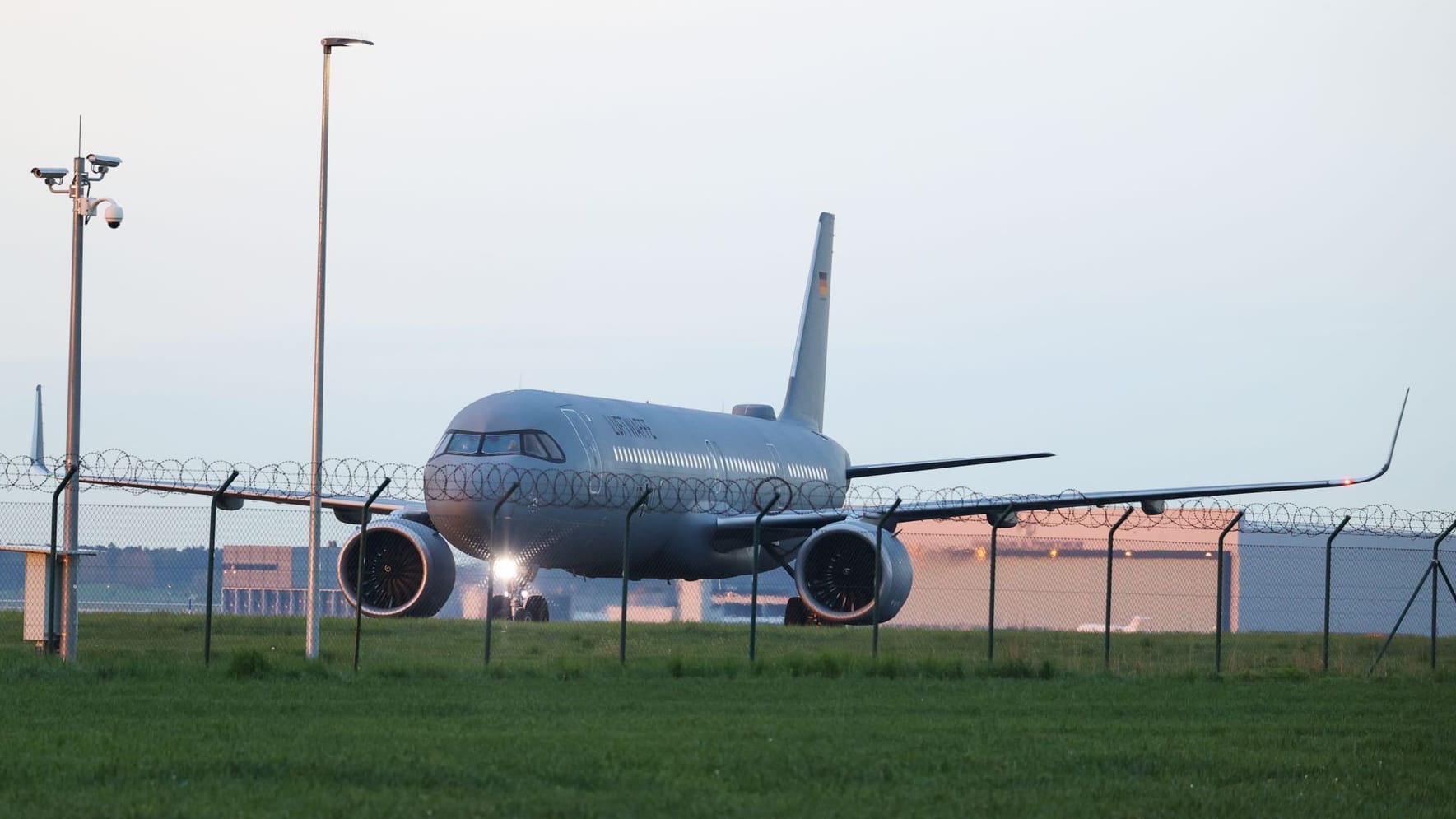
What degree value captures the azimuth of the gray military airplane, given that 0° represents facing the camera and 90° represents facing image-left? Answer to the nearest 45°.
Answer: approximately 0°

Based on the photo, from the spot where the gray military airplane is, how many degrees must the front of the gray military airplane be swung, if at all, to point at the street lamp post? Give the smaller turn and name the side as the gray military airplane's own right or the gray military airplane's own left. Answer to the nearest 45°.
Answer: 0° — it already faces it
